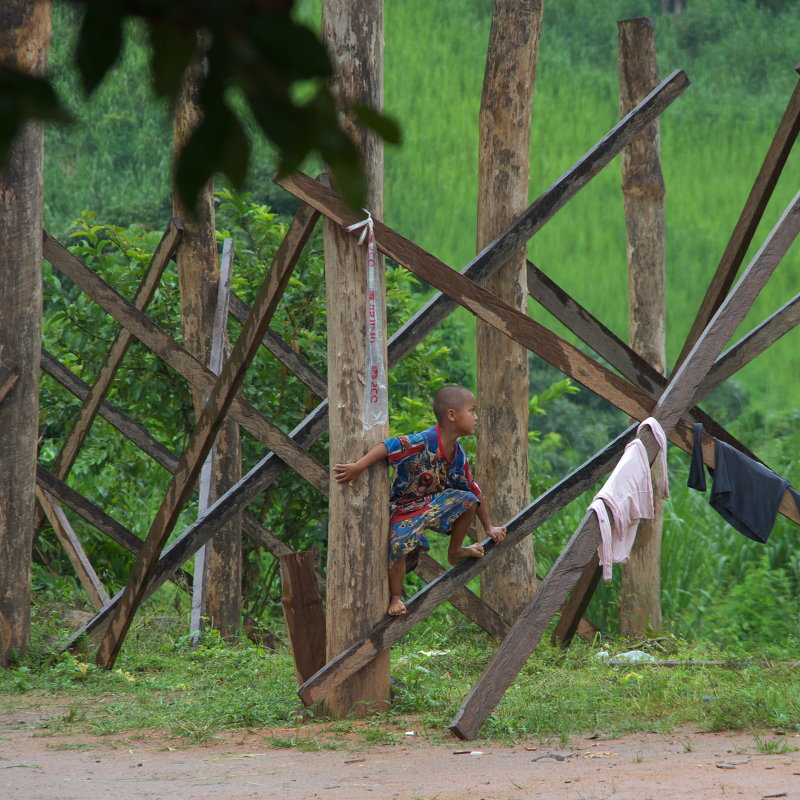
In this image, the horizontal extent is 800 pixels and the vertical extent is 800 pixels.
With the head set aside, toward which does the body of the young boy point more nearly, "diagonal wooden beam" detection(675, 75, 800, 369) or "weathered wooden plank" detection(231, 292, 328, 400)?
the diagonal wooden beam

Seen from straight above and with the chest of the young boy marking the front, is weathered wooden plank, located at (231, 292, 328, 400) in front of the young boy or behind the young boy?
behind

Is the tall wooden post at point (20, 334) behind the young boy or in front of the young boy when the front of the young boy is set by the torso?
behind

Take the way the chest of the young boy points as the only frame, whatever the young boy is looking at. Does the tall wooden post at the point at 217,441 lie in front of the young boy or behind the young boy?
behind

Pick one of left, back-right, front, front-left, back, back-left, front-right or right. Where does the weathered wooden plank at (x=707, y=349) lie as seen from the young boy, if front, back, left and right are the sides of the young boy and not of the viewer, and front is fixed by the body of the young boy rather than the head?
front-left

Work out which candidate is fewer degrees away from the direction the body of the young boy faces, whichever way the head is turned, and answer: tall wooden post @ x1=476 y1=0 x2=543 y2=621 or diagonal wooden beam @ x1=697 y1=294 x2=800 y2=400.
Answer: the diagonal wooden beam

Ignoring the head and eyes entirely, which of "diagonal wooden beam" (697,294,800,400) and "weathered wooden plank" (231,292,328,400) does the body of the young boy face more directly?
the diagonal wooden beam

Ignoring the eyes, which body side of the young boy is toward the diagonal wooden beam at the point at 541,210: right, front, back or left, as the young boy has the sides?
left

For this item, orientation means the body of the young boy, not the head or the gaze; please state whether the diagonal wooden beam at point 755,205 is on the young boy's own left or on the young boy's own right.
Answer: on the young boy's own left

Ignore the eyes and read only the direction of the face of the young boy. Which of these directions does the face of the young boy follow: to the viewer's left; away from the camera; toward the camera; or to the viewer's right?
to the viewer's right

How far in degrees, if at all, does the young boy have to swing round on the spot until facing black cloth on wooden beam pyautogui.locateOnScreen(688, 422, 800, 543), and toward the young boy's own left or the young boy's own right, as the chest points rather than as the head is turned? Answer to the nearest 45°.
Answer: approximately 45° to the young boy's own left

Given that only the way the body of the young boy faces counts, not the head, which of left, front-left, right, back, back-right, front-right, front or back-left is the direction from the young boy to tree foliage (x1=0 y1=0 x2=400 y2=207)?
front-right

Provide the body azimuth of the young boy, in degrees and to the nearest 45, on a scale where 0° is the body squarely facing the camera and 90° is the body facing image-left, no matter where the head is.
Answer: approximately 315°
